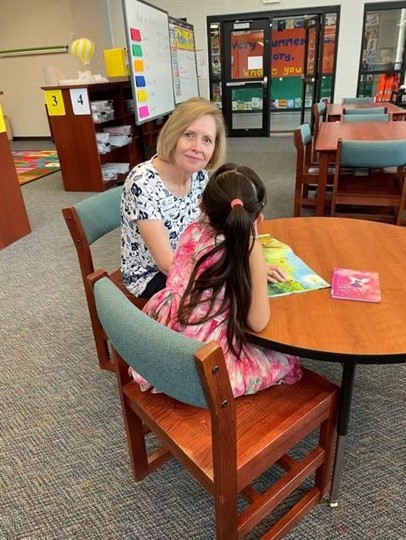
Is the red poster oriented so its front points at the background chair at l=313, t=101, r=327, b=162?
yes

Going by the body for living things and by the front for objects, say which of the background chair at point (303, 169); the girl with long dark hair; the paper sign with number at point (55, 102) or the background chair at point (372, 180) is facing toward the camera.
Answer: the paper sign with number

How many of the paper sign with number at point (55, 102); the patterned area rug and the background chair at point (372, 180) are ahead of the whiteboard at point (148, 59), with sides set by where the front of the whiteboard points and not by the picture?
1

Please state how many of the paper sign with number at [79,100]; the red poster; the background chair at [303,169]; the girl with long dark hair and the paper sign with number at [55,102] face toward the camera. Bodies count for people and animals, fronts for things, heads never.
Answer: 3

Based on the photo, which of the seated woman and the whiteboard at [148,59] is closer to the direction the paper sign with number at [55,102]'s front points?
the seated woman

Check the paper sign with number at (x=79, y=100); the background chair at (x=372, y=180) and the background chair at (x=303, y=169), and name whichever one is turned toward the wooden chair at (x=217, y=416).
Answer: the paper sign with number

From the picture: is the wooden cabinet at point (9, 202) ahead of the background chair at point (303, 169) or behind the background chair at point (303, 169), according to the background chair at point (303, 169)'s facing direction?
behind

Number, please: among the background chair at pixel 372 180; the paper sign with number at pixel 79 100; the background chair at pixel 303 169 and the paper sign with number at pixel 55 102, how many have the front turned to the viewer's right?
1

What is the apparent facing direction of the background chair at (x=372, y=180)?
away from the camera

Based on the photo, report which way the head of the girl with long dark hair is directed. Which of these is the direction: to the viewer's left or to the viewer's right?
to the viewer's right

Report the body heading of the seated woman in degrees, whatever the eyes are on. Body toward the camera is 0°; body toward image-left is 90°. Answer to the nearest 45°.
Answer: approximately 315°

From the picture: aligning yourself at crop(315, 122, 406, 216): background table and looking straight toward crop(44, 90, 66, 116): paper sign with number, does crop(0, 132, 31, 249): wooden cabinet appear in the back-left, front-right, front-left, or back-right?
front-left

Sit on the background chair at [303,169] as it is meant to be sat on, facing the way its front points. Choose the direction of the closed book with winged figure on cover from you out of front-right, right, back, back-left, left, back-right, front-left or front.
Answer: right

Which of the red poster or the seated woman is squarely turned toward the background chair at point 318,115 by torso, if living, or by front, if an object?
the red poster

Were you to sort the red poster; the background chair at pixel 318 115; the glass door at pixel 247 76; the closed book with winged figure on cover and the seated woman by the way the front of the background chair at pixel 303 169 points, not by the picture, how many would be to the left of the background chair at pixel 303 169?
3

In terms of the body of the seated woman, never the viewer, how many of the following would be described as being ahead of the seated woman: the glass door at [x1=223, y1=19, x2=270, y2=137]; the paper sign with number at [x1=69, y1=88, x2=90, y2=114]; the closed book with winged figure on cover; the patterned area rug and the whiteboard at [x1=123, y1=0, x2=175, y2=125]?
1

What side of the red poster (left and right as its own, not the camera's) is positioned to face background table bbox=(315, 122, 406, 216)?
front

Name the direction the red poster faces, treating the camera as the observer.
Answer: facing the viewer

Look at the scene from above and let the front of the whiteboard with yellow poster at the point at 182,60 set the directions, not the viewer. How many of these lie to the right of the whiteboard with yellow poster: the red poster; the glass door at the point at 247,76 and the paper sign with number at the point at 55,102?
1

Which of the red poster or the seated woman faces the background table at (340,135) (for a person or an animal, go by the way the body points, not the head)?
the red poster
